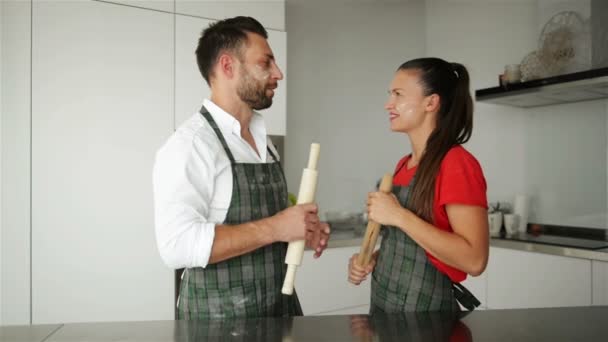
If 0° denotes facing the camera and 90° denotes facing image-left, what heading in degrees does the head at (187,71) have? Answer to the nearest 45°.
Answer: approximately 315°

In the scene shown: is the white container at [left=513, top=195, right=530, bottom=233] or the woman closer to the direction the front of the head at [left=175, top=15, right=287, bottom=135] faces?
the woman

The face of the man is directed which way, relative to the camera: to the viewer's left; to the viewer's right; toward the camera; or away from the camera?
to the viewer's right

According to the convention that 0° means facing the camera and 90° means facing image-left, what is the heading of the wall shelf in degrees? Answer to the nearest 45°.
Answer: approximately 45°

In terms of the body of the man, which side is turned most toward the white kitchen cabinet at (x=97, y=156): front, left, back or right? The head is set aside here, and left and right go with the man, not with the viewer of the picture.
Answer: back

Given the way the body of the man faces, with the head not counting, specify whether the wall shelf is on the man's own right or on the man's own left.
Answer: on the man's own left
